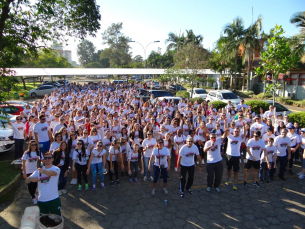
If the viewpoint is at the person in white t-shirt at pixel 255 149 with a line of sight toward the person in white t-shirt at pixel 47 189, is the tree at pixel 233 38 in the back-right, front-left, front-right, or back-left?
back-right

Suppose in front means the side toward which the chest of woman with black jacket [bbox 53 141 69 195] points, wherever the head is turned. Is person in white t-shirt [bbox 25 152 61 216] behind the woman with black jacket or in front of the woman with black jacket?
in front

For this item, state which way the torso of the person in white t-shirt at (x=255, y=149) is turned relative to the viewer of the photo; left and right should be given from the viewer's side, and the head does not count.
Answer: facing the viewer

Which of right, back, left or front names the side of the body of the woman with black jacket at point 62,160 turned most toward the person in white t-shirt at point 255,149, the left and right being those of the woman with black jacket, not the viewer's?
left

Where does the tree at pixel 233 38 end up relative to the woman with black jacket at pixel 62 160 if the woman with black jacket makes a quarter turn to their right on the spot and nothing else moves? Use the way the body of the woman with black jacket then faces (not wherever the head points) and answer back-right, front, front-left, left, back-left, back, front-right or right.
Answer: back-right

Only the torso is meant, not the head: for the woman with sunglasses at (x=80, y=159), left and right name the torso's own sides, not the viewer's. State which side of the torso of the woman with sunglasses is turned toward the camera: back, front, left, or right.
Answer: front

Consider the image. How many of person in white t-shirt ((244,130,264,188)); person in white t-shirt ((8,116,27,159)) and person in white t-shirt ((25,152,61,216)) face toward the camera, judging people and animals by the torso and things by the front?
3

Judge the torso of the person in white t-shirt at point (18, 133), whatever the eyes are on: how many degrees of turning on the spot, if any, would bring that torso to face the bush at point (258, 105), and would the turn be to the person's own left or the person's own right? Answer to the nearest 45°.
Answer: approximately 90° to the person's own left

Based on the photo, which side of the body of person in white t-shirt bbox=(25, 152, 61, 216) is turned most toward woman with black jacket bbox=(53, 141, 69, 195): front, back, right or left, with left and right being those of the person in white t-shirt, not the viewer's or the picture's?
back

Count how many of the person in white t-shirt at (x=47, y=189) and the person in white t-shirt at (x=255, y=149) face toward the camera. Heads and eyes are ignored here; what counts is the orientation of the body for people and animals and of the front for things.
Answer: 2

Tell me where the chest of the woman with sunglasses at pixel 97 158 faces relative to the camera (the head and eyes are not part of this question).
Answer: toward the camera

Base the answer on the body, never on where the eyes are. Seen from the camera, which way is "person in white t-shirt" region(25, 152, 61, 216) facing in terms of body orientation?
toward the camera
